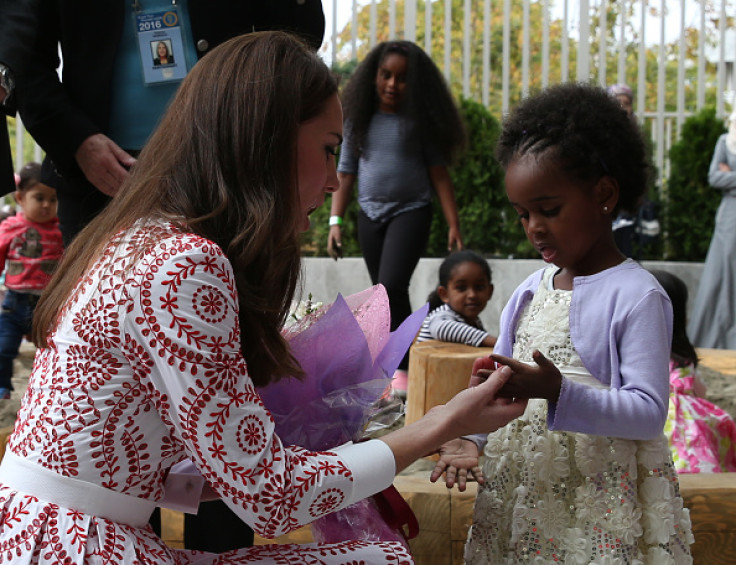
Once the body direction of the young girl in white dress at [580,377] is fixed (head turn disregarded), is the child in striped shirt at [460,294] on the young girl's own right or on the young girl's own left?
on the young girl's own right

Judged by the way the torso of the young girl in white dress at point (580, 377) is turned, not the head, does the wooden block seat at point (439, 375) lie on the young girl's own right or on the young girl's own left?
on the young girl's own right

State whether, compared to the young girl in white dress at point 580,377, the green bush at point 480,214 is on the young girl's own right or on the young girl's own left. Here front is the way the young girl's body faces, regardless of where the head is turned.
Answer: on the young girl's own right

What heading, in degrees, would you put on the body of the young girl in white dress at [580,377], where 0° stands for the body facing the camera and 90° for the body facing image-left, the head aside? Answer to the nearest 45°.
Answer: approximately 45°

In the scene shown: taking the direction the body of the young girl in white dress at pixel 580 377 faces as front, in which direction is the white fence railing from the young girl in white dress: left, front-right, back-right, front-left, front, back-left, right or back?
back-right

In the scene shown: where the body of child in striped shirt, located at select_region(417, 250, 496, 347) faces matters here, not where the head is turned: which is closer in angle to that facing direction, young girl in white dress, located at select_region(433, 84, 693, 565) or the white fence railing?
the young girl in white dress

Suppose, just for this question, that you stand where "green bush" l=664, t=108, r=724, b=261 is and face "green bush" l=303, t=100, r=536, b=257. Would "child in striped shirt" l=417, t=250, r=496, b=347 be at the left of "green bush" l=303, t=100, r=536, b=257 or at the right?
left

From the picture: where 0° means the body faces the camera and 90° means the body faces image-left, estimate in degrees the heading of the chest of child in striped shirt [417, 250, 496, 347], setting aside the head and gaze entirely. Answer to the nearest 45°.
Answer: approximately 315°
